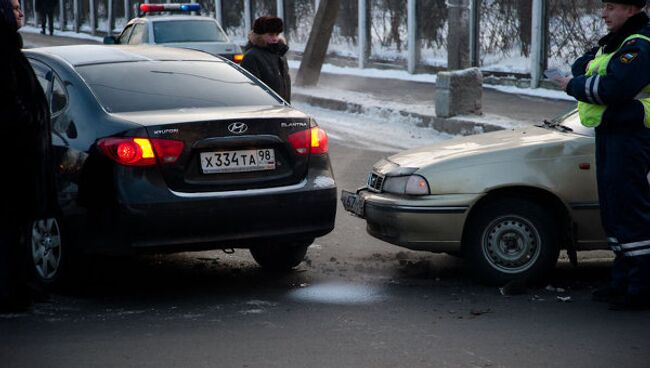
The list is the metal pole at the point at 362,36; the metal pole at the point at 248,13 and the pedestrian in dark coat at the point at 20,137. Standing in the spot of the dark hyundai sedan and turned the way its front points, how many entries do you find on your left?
1

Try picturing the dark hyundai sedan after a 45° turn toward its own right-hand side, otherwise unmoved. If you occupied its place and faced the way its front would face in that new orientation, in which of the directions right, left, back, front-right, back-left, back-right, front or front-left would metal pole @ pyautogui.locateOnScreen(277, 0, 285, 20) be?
front

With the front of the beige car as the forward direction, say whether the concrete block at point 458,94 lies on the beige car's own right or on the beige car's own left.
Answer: on the beige car's own right

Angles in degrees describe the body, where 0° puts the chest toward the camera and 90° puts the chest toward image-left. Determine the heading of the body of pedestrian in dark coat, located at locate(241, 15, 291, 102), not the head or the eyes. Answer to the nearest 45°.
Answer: approximately 315°

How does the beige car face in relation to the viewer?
to the viewer's left

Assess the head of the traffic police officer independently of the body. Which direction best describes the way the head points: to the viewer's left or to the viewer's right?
to the viewer's left

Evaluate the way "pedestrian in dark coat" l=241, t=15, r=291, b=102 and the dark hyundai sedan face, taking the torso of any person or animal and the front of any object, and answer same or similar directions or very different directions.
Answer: very different directions

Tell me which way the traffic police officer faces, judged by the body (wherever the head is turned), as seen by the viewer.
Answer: to the viewer's left

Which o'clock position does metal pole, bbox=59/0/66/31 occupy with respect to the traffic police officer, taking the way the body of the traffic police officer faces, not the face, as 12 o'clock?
The metal pole is roughly at 2 o'clock from the traffic police officer.
